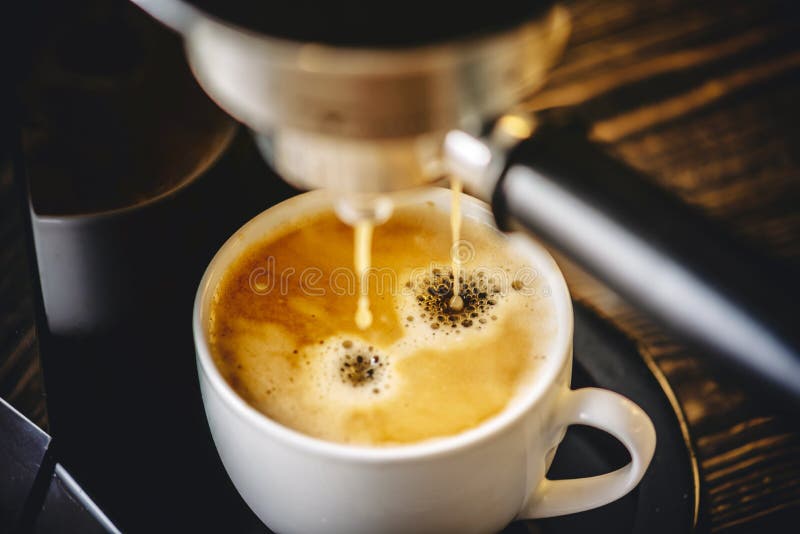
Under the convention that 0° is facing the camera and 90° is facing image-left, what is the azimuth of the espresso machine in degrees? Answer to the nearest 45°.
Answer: approximately 315°
